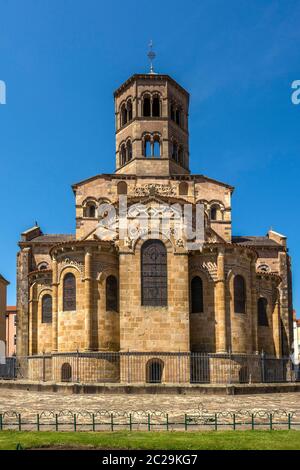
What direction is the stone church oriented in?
away from the camera

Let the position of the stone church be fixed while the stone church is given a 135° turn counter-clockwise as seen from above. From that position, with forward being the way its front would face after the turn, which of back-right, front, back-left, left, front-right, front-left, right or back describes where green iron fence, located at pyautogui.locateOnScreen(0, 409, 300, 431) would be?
front-left
